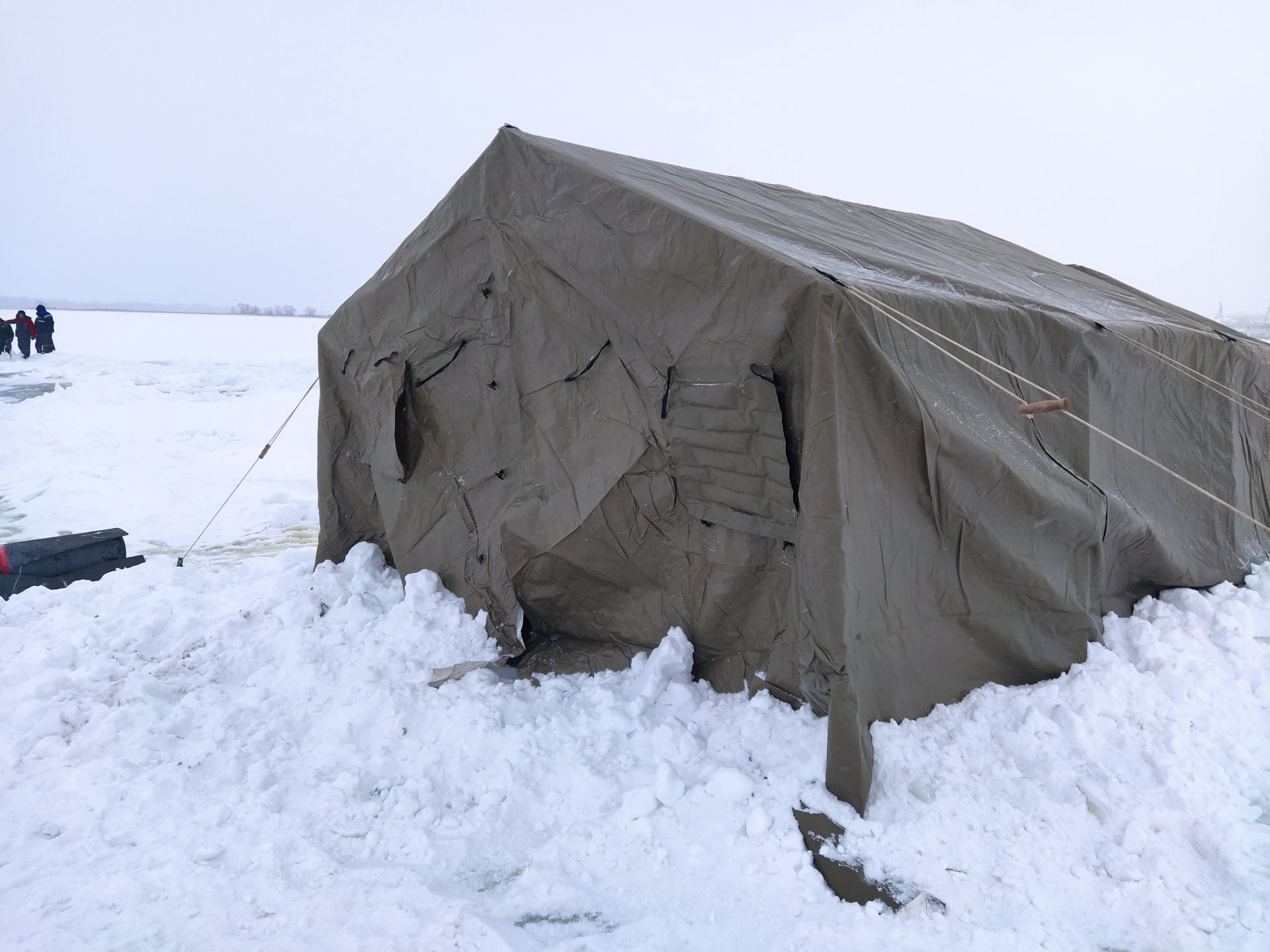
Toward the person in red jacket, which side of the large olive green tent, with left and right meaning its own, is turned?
right

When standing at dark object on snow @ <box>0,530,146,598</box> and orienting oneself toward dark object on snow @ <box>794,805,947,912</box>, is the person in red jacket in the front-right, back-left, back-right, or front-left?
back-left

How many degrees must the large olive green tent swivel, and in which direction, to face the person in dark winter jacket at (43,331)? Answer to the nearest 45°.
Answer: approximately 90° to its right

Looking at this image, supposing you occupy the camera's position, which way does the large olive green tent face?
facing the viewer and to the left of the viewer
